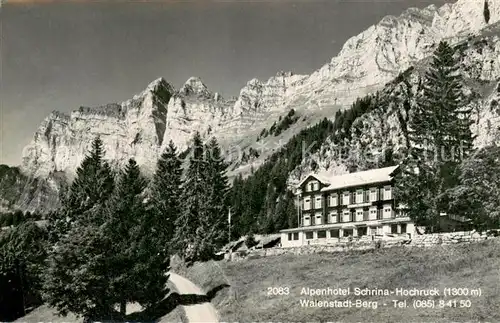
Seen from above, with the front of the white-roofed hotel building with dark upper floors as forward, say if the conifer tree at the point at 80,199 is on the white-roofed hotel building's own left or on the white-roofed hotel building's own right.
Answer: on the white-roofed hotel building's own right

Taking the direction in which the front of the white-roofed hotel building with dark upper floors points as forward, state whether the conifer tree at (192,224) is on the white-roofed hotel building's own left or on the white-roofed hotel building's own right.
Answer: on the white-roofed hotel building's own right

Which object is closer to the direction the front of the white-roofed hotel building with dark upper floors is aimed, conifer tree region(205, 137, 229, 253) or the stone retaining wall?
the stone retaining wall

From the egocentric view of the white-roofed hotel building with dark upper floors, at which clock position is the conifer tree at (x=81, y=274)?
The conifer tree is roughly at 1 o'clock from the white-roofed hotel building with dark upper floors.

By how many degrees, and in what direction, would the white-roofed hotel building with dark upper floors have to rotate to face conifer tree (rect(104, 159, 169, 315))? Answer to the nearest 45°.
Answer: approximately 45° to its right

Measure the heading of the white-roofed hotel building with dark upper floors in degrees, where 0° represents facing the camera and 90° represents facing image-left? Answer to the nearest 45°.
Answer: approximately 0°

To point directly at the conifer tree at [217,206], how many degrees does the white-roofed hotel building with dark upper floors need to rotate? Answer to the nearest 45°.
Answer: approximately 90° to its right
